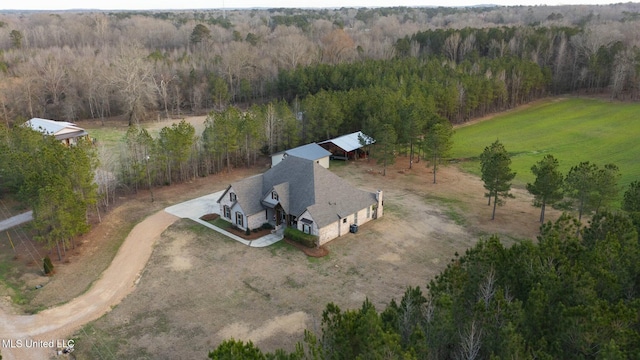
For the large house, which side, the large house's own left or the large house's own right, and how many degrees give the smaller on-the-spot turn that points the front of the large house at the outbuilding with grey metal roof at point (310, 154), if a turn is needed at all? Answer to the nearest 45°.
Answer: approximately 135° to the large house's own right

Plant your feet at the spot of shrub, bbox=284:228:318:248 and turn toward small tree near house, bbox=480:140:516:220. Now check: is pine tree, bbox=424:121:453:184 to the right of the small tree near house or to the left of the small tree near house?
left

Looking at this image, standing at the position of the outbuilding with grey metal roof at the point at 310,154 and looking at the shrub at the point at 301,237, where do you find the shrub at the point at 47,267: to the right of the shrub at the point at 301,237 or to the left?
right

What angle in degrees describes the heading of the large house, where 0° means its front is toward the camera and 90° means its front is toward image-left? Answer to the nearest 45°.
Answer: approximately 45°

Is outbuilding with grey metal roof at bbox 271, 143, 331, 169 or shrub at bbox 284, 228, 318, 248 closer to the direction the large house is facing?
the shrub

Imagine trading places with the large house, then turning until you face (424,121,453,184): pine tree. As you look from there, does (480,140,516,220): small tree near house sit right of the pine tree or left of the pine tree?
right

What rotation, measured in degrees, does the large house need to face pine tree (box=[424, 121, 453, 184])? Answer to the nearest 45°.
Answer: approximately 180°

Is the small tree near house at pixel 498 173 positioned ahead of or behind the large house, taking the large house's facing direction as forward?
behind

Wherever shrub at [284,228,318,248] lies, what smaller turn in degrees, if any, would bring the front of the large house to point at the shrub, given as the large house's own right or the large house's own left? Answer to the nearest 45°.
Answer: approximately 45° to the large house's own left

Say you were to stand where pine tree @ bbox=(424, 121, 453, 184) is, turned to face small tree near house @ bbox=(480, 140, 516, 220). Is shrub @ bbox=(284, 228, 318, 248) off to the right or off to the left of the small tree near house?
right
